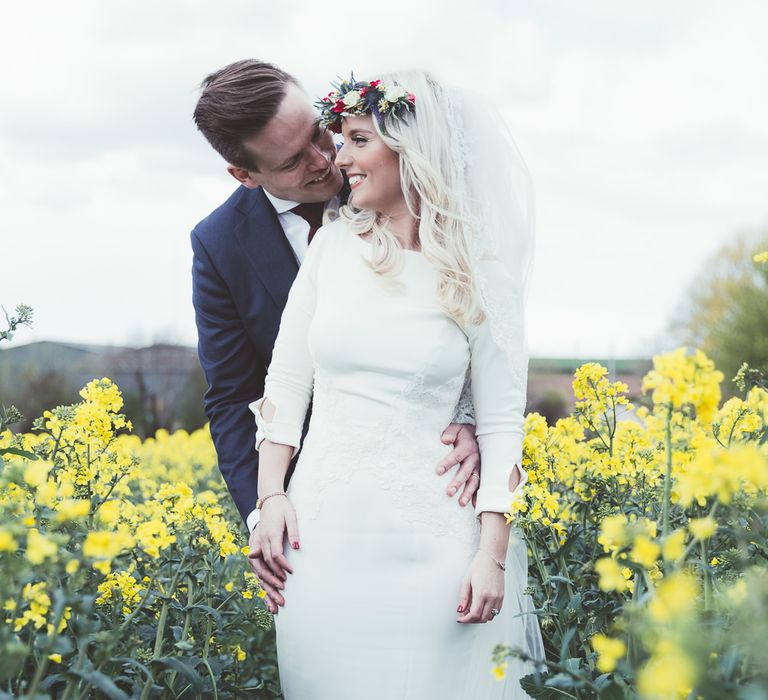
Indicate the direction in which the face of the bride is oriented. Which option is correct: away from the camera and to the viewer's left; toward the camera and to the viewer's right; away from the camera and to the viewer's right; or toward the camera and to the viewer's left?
toward the camera and to the viewer's left

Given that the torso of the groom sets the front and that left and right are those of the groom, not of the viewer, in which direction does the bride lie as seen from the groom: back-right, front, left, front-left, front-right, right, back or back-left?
front

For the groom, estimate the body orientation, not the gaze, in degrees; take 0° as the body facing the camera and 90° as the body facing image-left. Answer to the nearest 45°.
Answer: approximately 315°

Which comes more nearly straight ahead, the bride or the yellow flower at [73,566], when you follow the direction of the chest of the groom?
the bride

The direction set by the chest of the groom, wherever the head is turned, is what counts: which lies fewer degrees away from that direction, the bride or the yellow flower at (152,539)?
the bride

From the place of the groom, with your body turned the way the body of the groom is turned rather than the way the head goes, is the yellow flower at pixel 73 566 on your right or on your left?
on your right

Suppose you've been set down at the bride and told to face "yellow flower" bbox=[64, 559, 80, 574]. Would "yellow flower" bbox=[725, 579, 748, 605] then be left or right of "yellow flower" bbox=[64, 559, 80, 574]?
left

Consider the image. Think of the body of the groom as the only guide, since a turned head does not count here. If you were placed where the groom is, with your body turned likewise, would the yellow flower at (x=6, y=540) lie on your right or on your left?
on your right

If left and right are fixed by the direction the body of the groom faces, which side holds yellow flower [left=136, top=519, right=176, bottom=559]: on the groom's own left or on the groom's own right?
on the groom's own right

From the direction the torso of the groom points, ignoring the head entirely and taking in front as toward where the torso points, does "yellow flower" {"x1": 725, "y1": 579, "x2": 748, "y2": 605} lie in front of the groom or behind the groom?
in front
